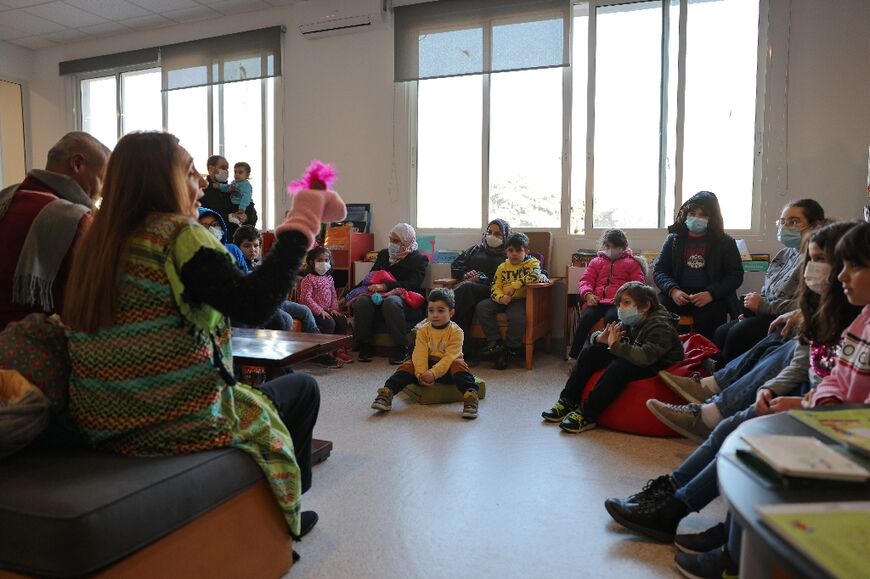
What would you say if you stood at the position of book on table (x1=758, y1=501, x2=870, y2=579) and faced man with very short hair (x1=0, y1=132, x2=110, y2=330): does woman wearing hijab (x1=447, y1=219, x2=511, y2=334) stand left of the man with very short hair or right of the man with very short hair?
right

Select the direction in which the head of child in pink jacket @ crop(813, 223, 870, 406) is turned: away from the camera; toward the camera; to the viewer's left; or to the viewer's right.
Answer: to the viewer's left

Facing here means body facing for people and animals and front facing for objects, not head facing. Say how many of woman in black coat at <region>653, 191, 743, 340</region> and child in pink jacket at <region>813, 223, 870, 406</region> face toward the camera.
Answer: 1

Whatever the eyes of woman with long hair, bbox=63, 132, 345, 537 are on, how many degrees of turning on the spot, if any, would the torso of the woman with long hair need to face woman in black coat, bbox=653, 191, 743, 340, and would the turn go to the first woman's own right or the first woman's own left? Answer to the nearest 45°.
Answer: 0° — they already face them

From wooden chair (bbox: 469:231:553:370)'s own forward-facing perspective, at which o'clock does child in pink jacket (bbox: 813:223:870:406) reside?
The child in pink jacket is roughly at 10 o'clock from the wooden chair.

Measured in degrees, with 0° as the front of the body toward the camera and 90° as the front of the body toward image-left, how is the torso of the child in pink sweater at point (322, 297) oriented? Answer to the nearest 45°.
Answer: approximately 315°
